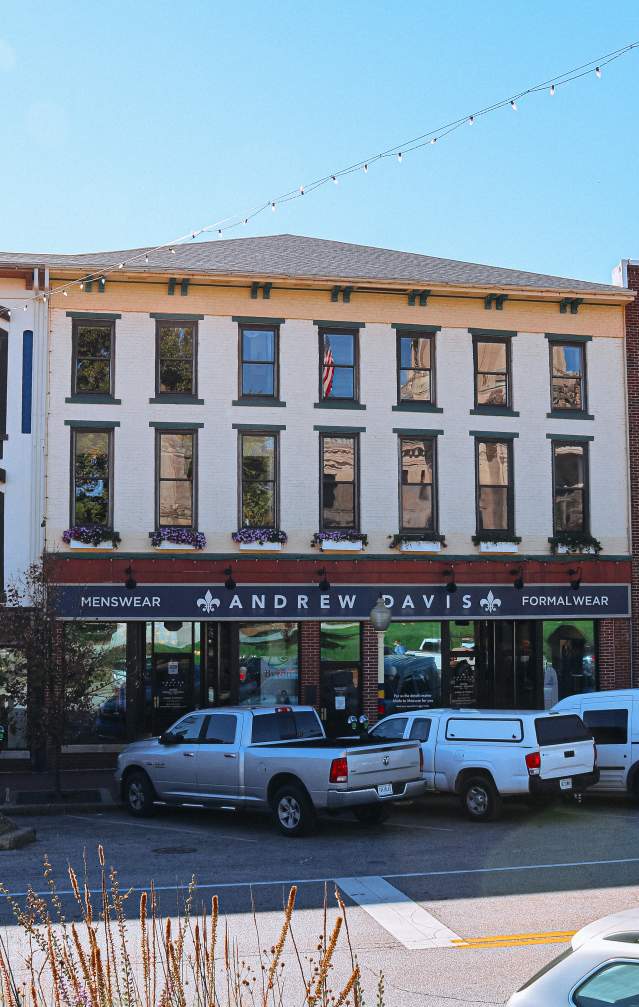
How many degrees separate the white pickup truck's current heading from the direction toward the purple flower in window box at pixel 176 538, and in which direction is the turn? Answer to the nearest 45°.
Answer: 0° — it already faces it

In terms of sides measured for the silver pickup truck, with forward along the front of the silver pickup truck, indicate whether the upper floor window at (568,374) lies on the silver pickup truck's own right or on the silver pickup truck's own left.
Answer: on the silver pickup truck's own right

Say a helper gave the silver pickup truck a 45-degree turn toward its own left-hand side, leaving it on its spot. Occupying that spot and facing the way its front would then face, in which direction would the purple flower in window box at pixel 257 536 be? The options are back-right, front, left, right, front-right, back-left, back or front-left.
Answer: right

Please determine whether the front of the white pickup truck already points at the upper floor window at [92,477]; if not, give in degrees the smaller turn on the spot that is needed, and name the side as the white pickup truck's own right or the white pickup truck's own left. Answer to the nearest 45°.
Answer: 0° — it already faces it

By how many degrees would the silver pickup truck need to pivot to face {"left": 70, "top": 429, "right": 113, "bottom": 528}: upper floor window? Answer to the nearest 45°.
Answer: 0° — it already faces it

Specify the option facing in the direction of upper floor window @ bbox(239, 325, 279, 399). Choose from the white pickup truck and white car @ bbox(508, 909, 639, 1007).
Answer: the white pickup truck

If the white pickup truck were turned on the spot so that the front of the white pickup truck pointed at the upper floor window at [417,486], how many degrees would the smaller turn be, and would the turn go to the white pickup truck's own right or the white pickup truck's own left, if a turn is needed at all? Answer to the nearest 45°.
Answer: approximately 45° to the white pickup truck's own right

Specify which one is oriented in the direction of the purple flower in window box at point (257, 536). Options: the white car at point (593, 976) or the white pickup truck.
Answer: the white pickup truck

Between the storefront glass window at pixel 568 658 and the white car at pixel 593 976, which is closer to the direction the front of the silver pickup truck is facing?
the storefront glass window

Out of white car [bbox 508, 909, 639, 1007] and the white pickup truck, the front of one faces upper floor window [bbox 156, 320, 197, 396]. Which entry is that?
the white pickup truck

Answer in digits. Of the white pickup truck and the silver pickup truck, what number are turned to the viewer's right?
0

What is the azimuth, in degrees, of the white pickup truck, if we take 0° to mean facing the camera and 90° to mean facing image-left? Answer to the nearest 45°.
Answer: approximately 135°

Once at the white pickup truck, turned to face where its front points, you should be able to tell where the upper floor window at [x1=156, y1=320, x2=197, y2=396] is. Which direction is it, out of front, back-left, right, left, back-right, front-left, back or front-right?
front

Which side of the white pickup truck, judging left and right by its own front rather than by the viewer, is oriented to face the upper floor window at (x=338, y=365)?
front

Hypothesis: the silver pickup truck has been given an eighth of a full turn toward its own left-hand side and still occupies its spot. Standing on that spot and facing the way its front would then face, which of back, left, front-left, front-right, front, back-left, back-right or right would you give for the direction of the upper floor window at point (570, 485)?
back-right

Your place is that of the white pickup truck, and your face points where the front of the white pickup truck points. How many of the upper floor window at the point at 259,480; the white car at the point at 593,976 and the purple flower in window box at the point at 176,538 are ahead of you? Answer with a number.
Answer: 2
